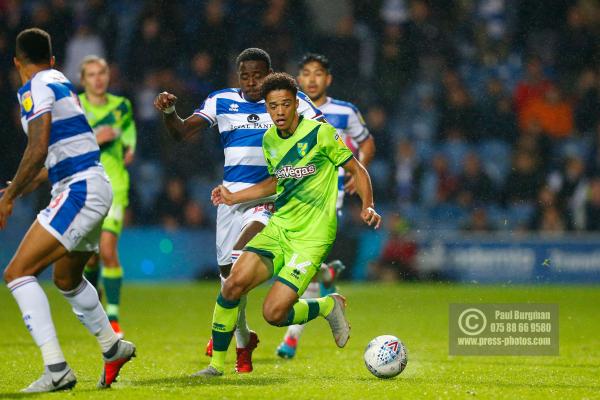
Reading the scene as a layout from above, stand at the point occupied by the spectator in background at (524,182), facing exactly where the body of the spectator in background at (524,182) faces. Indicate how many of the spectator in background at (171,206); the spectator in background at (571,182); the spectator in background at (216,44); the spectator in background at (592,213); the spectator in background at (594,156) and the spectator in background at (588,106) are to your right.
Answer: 2

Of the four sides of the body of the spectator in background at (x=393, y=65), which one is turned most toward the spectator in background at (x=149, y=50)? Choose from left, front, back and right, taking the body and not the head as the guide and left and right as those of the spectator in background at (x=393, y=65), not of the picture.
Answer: right

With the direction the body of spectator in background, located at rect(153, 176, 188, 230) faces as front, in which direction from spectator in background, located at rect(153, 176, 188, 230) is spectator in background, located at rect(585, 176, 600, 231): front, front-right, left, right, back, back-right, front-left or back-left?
left

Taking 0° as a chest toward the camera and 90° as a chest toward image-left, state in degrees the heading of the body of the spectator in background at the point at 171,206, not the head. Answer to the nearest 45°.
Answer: approximately 0°

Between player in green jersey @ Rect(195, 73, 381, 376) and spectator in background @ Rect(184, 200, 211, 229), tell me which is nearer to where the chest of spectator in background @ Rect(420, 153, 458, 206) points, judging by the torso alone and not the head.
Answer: the player in green jersey

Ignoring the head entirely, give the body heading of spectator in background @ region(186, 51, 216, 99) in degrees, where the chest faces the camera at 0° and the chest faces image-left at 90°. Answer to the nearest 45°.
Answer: approximately 0°

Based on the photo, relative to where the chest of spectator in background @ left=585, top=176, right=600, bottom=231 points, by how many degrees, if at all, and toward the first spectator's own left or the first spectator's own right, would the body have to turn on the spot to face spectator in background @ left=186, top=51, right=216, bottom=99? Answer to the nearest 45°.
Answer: approximately 90° to the first spectator's own right
